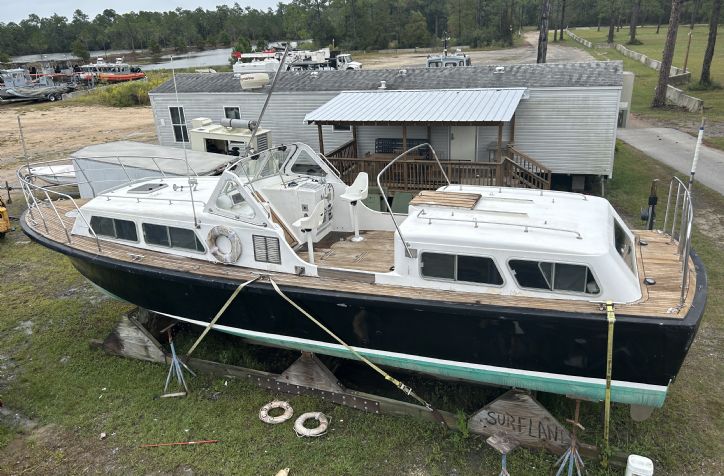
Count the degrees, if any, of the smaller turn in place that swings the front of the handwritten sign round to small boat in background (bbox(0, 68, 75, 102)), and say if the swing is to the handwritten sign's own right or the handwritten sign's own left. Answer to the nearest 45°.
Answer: approximately 135° to the handwritten sign's own right

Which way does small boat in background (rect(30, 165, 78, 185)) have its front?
to the viewer's left

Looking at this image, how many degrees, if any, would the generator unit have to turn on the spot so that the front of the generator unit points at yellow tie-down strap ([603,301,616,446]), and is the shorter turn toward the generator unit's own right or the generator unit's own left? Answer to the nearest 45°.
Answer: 0° — it already faces it

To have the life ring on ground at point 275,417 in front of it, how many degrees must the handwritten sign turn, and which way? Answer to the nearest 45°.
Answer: approximately 90° to its right

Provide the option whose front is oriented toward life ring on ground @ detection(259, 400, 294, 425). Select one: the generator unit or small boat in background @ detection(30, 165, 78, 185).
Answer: the generator unit

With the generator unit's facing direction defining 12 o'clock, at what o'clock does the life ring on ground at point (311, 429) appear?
The life ring on ground is roughly at 12 o'clock from the generator unit.

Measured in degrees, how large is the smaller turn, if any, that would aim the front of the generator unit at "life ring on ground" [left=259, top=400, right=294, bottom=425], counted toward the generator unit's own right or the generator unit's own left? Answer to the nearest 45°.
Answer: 0° — it already faces it

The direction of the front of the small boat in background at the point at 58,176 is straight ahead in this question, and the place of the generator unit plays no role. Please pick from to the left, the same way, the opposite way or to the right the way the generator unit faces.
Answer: to the left

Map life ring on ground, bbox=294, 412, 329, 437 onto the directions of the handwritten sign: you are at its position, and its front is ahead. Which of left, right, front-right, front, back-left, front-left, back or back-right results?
right

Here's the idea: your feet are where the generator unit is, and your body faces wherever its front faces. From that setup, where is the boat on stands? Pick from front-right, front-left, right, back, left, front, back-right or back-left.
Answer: front

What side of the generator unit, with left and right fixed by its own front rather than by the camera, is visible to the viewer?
front

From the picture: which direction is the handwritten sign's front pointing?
toward the camera

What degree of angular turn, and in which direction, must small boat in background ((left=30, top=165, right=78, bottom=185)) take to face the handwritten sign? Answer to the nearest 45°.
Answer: approximately 90° to its left

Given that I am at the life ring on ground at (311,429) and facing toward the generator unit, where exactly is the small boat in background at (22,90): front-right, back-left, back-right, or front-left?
front-left

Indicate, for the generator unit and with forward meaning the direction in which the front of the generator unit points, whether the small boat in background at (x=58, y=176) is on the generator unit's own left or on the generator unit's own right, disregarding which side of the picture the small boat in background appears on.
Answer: on the generator unit's own right
